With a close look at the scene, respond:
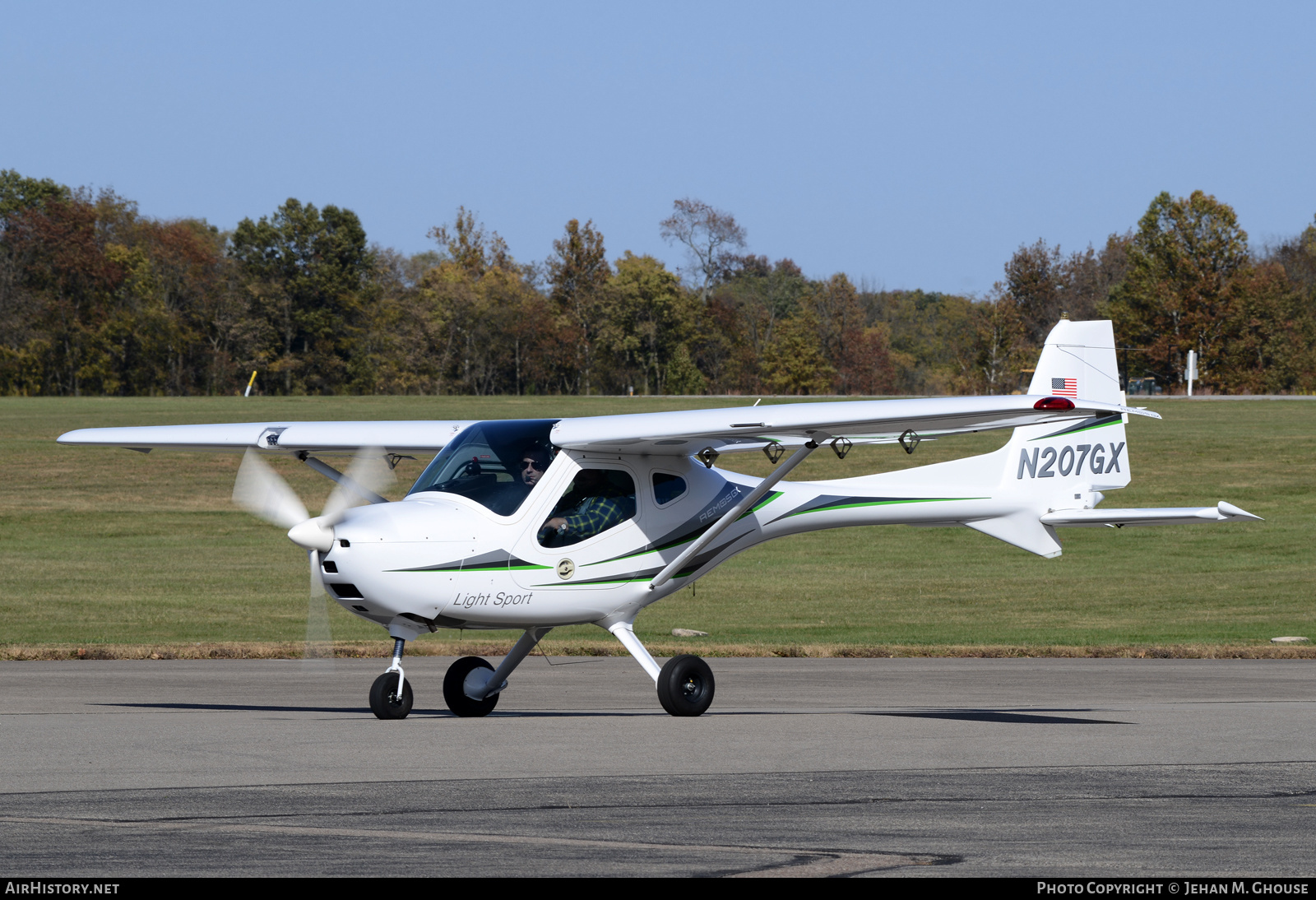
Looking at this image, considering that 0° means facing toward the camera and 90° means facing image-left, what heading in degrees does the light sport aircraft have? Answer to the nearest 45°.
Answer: approximately 45°

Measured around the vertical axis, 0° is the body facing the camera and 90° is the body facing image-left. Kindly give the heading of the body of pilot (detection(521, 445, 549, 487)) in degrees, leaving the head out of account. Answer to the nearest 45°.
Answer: approximately 45°

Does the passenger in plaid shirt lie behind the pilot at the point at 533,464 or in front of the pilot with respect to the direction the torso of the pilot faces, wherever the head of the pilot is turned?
behind
